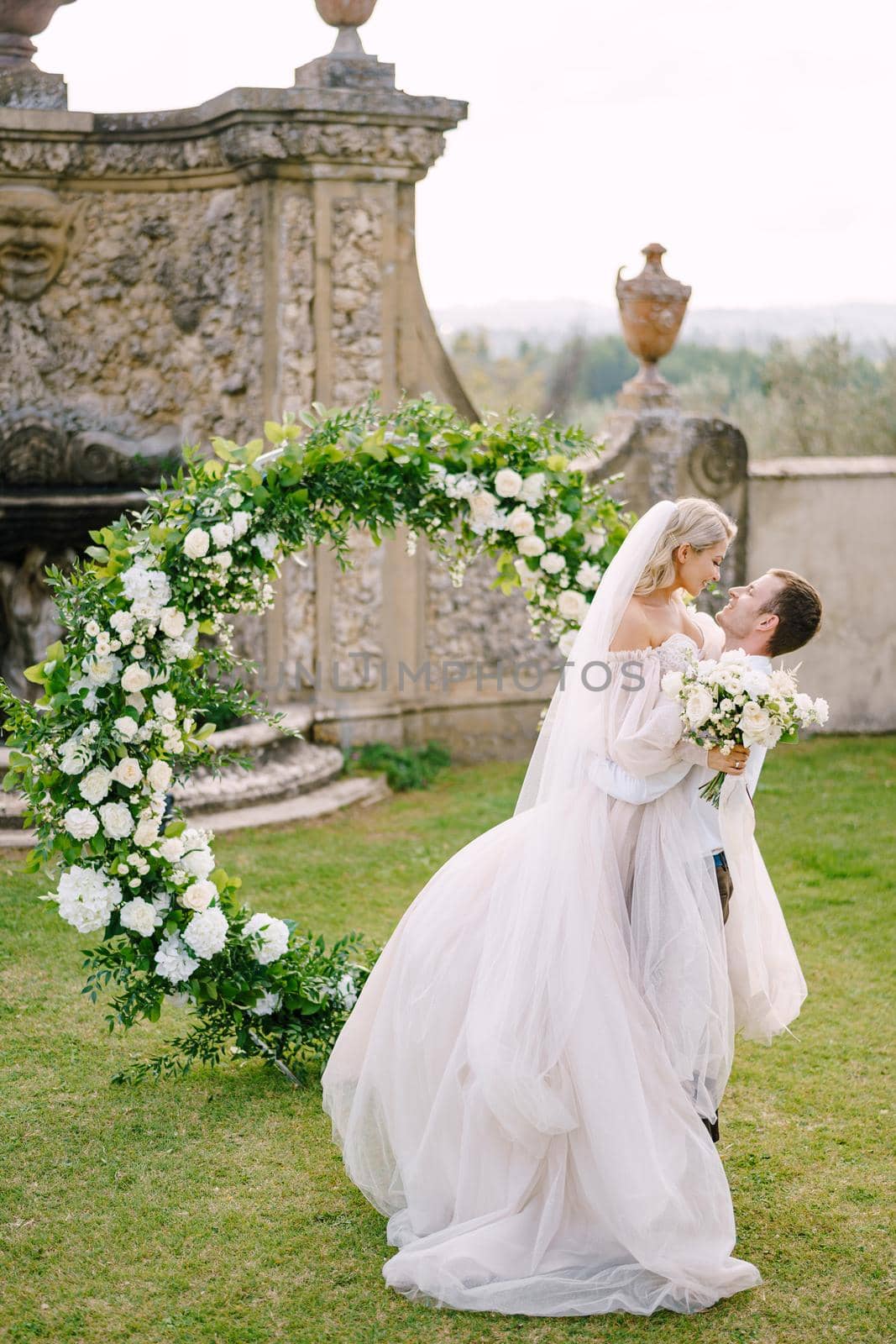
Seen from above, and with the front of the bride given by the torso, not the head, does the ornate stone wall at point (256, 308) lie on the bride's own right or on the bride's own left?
on the bride's own left

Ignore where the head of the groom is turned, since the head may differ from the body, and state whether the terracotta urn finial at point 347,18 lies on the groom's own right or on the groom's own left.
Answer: on the groom's own right

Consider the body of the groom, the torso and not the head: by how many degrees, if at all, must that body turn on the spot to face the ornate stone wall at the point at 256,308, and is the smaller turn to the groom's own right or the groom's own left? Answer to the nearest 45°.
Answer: approximately 45° to the groom's own right

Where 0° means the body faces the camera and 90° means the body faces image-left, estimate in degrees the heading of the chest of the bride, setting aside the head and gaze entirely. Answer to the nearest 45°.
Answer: approximately 270°

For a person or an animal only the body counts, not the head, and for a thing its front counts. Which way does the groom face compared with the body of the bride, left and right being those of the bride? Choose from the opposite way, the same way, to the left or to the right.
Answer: the opposite way

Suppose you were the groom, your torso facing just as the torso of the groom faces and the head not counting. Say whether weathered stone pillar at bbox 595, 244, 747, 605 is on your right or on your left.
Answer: on your right

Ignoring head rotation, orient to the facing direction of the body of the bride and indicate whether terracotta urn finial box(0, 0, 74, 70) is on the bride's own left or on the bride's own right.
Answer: on the bride's own left

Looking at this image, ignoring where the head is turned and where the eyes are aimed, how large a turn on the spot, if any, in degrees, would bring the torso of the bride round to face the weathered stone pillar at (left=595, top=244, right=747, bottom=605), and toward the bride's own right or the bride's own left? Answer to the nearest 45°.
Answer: approximately 90° to the bride's own left

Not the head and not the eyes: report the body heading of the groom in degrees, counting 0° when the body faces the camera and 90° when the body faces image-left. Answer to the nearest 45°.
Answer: approximately 90°

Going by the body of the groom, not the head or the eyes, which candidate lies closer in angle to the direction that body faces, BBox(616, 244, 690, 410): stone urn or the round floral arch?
the round floral arch

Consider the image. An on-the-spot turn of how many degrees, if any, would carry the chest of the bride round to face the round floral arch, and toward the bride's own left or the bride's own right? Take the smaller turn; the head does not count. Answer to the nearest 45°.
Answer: approximately 135° to the bride's own left

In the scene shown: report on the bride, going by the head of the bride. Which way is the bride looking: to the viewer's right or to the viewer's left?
to the viewer's right
